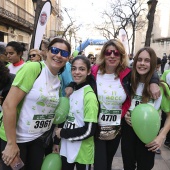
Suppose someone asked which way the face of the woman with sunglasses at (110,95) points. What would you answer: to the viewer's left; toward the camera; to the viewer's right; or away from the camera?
toward the camera

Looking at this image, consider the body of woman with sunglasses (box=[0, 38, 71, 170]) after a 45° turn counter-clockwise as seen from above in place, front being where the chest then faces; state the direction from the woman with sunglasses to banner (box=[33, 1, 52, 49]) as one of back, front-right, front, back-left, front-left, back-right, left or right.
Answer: left

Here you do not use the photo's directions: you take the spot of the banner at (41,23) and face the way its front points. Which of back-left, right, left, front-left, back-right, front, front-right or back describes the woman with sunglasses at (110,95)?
front

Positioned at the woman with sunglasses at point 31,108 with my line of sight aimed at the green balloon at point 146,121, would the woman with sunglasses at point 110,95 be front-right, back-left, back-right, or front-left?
front-left

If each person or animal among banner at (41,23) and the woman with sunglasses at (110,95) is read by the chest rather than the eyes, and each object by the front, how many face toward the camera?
2

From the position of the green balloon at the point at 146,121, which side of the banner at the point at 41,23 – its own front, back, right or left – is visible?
front

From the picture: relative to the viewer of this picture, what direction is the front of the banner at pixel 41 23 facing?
facing the viewer

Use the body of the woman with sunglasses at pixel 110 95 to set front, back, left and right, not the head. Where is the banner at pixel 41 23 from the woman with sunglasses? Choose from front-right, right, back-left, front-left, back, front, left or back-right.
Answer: back-right

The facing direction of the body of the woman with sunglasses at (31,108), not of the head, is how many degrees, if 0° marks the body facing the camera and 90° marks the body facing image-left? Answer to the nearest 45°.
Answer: approximately 315°

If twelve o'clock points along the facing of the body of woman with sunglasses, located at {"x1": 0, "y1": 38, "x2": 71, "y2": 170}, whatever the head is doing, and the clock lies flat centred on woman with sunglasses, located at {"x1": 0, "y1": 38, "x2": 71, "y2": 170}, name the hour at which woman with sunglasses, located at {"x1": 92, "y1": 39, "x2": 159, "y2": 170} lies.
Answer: woman with sunglasses, located at {"x1": 92, "y1": 39, "x2": 159, "y2": 170} is roughly at 10 o'clock from woman with sunglasses, located at {"x1": 0, "y1": 38, "x2": 71, "y2": 170}.

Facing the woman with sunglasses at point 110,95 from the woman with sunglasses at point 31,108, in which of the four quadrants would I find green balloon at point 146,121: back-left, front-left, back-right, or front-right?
front-right

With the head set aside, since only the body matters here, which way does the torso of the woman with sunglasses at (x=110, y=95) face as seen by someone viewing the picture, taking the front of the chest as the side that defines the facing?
toward the camera

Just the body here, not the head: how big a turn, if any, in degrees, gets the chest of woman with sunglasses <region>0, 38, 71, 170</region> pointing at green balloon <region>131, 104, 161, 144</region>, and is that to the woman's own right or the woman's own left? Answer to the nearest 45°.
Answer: approximately 45° to the woman's own left
